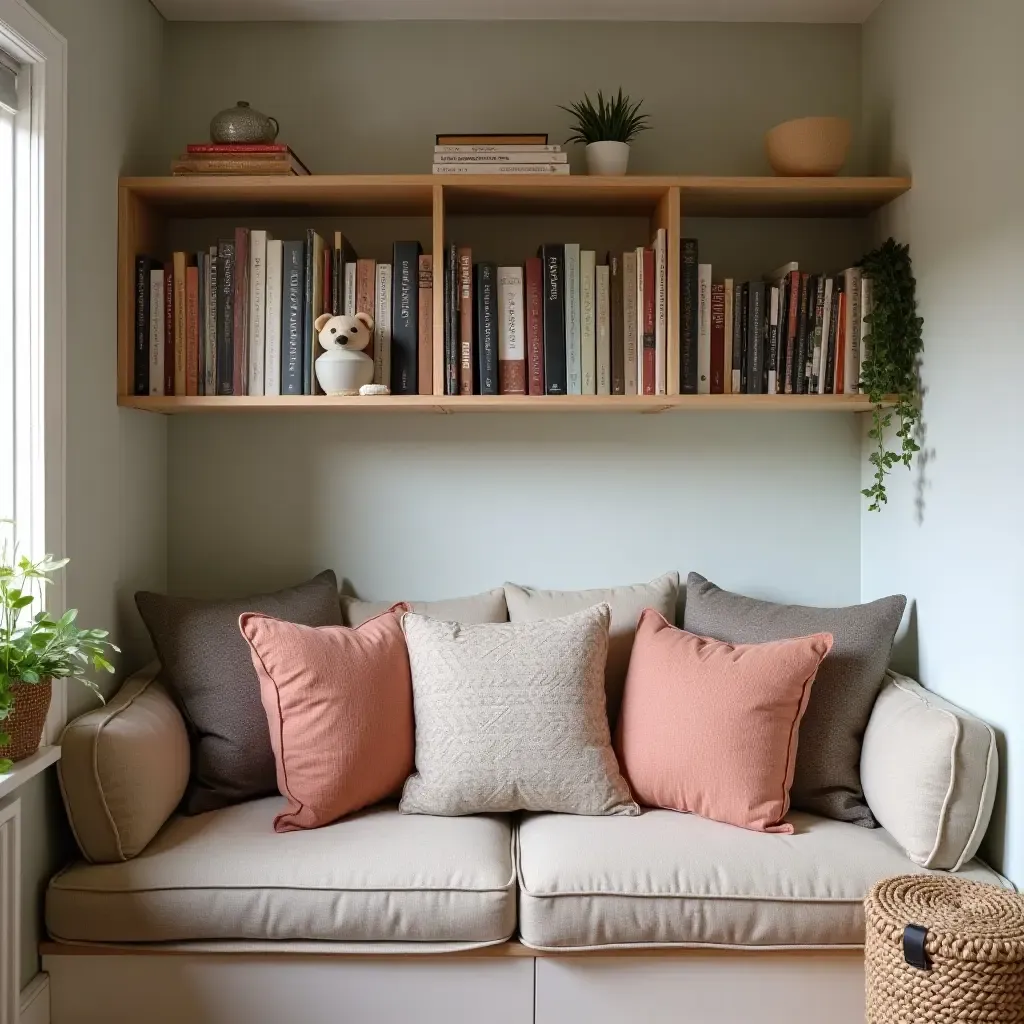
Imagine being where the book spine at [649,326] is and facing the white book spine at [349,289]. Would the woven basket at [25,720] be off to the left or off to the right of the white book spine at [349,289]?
left

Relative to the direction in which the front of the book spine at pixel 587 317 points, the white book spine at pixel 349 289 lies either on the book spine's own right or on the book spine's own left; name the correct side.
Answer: on the book spine's own right

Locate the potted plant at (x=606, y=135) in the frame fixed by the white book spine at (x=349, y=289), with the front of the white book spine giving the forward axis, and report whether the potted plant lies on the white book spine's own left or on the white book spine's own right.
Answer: on the white book spine's own left

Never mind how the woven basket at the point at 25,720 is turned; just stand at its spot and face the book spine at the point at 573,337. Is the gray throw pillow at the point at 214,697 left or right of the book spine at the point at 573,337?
left
